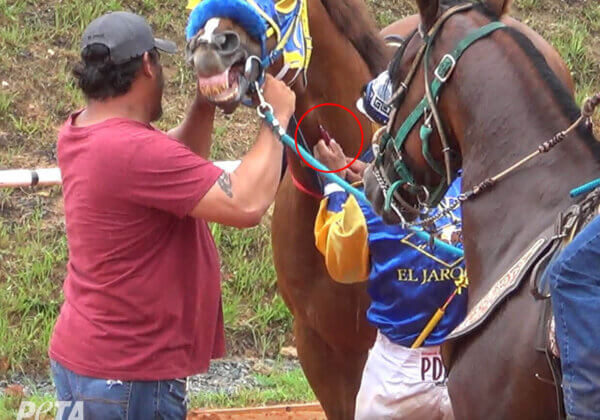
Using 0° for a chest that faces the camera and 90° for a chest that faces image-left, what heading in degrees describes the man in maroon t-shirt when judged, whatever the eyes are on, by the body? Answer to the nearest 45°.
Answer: approximately 225°

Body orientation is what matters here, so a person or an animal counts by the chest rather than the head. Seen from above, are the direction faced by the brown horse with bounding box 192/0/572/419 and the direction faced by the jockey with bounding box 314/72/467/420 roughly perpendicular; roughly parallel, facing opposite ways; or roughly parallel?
roughly perpendicular

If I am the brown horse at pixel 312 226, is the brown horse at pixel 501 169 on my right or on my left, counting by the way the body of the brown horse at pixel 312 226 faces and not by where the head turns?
on my left

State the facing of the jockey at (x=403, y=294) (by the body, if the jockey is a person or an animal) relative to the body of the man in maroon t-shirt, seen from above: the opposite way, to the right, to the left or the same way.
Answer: to the left

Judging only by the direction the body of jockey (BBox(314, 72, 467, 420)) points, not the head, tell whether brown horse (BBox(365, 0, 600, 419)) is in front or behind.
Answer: behind

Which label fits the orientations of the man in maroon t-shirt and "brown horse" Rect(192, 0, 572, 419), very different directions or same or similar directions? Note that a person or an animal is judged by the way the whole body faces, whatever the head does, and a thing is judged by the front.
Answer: very different directions

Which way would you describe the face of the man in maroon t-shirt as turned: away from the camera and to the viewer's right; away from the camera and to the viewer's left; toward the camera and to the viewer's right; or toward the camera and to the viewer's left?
away from the camera and to the viewer's right

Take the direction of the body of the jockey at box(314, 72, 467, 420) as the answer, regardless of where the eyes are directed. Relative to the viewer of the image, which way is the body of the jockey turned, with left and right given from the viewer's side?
facing away from the viewer and to the left of the viewer

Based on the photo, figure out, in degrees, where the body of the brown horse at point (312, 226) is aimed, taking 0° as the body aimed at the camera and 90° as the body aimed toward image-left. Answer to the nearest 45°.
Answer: approximately 45°
